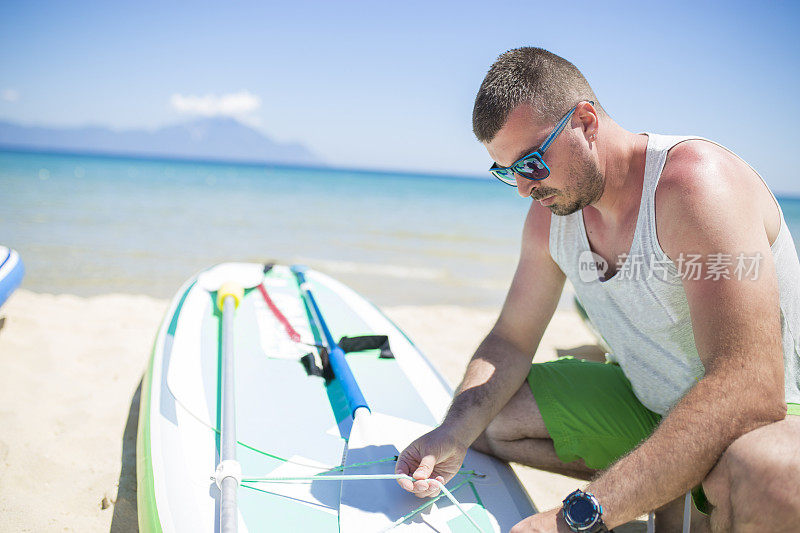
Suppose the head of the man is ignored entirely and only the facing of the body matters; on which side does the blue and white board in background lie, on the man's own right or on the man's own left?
on the man's own right

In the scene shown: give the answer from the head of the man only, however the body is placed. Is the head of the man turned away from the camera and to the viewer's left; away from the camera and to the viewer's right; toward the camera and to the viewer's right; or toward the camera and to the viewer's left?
toward the camera and to the viewer's left

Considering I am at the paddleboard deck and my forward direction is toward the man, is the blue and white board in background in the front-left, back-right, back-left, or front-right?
back-left

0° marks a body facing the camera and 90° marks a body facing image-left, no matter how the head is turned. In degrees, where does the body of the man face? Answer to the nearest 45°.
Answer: approximately 45°
